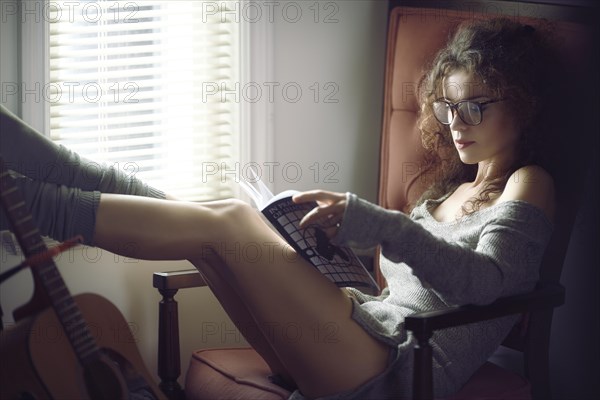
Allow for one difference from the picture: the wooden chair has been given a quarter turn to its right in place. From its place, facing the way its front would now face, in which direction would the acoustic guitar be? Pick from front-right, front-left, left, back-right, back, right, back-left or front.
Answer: left

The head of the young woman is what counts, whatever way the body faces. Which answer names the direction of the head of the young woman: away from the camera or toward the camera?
toward the camera

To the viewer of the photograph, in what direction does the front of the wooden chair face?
facing the viewer and to the left of the viewer
